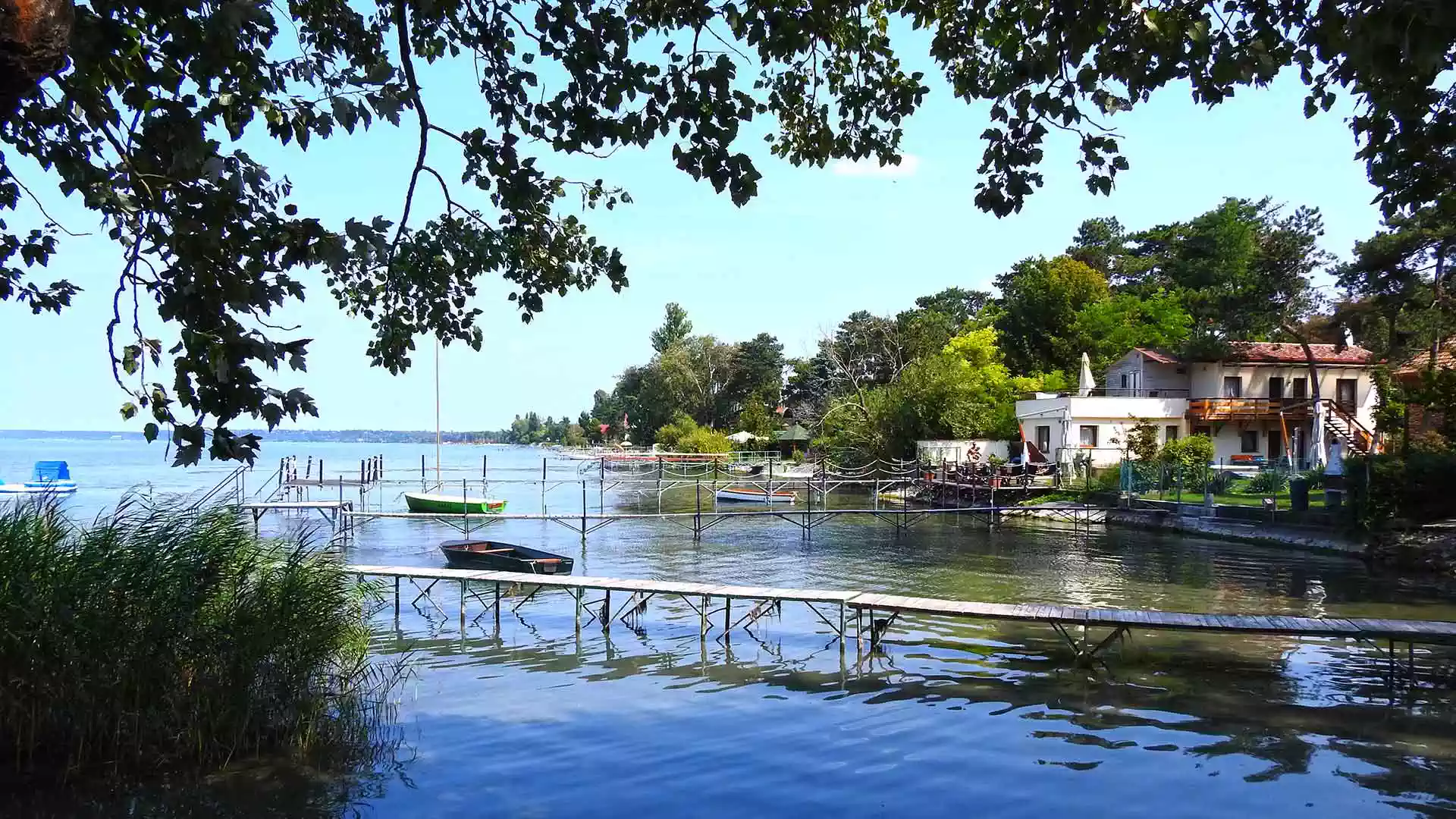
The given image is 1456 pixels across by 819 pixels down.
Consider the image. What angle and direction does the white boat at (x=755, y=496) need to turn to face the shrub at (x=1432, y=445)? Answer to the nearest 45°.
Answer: approximately 135° to its left

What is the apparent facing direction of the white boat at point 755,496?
to the viewer's left

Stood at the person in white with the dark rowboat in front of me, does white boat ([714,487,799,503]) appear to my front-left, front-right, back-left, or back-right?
front-right

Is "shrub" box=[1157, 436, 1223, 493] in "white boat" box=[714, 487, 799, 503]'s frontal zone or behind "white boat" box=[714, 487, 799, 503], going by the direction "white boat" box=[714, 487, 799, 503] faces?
behind

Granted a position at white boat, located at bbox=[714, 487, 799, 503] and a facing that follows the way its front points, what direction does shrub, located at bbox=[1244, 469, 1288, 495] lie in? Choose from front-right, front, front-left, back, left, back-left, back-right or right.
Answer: back-left

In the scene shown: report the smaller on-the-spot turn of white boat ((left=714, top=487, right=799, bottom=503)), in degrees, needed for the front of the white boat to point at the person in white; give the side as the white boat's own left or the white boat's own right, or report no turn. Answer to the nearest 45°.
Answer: approximately 135° to the white boat's own left

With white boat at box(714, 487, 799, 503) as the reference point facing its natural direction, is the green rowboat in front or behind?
in front

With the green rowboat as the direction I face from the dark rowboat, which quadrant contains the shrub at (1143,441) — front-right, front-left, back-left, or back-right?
front-right

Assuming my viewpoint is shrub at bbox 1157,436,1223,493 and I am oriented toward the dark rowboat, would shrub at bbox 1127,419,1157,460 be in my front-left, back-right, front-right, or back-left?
back-right

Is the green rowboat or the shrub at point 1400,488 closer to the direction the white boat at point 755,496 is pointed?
the green rowboat
